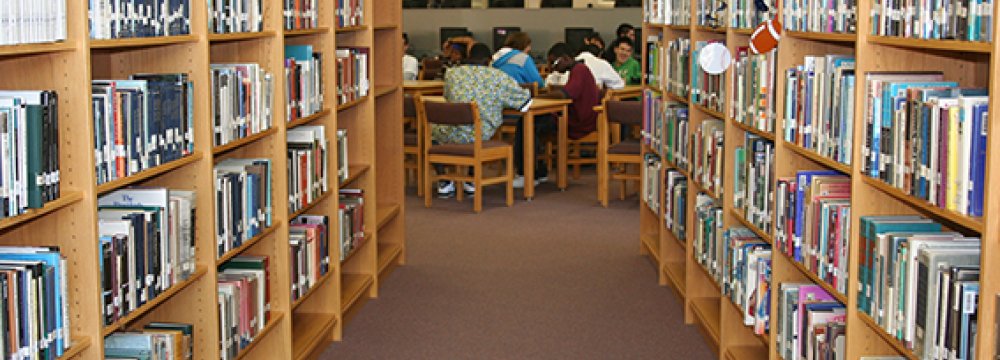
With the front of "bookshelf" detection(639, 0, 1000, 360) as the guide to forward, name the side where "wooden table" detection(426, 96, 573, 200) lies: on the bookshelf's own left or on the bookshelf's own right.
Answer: on the bookshelf's own right

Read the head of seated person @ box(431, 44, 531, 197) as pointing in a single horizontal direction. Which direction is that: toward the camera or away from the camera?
away from the camera

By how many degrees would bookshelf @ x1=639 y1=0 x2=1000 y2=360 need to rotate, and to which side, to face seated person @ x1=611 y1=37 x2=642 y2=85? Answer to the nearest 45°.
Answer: approximately 135° to its right

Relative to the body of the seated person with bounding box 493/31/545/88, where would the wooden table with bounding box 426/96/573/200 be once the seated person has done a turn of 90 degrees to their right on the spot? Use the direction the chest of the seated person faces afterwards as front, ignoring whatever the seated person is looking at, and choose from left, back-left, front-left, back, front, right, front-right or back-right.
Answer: front-right

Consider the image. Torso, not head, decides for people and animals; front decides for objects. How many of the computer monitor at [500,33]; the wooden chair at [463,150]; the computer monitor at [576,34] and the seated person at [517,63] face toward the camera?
2

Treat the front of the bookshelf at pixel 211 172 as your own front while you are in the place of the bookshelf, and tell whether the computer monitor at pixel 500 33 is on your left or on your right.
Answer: on your left

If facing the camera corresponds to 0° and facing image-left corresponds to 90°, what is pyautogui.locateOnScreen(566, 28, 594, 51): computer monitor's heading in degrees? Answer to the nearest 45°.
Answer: approximately 0°

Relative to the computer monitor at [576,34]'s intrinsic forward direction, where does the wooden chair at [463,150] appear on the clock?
The wooden chair is roughly at 12 o'clock from the computer monitor.
